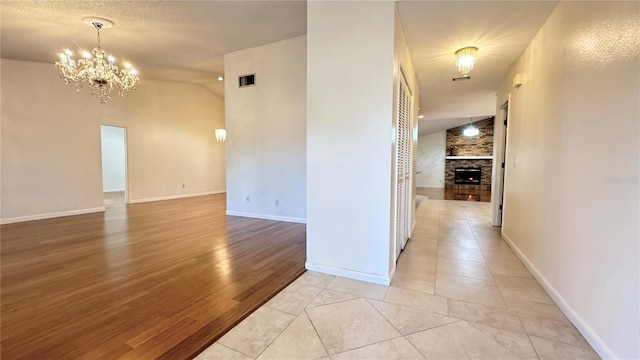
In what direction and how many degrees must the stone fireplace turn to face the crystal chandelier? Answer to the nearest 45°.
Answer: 0° — it already faces it

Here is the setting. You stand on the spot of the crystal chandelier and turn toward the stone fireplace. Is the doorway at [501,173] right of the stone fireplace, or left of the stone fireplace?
right

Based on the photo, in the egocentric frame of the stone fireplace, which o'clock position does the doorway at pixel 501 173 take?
The doorway is roughly at 12 o'clock from the stone fireplace.

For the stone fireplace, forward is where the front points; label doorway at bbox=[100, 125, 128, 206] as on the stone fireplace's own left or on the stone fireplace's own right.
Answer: on the stone fireplace's own right

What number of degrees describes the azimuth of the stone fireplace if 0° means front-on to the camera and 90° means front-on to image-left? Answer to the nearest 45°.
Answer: approximately 0°

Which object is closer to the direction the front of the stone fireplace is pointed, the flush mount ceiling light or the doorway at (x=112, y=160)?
the flush mount ceiling light

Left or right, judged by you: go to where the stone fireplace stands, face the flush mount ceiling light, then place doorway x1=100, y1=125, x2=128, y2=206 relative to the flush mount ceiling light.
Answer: right

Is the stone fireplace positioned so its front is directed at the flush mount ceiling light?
yes
